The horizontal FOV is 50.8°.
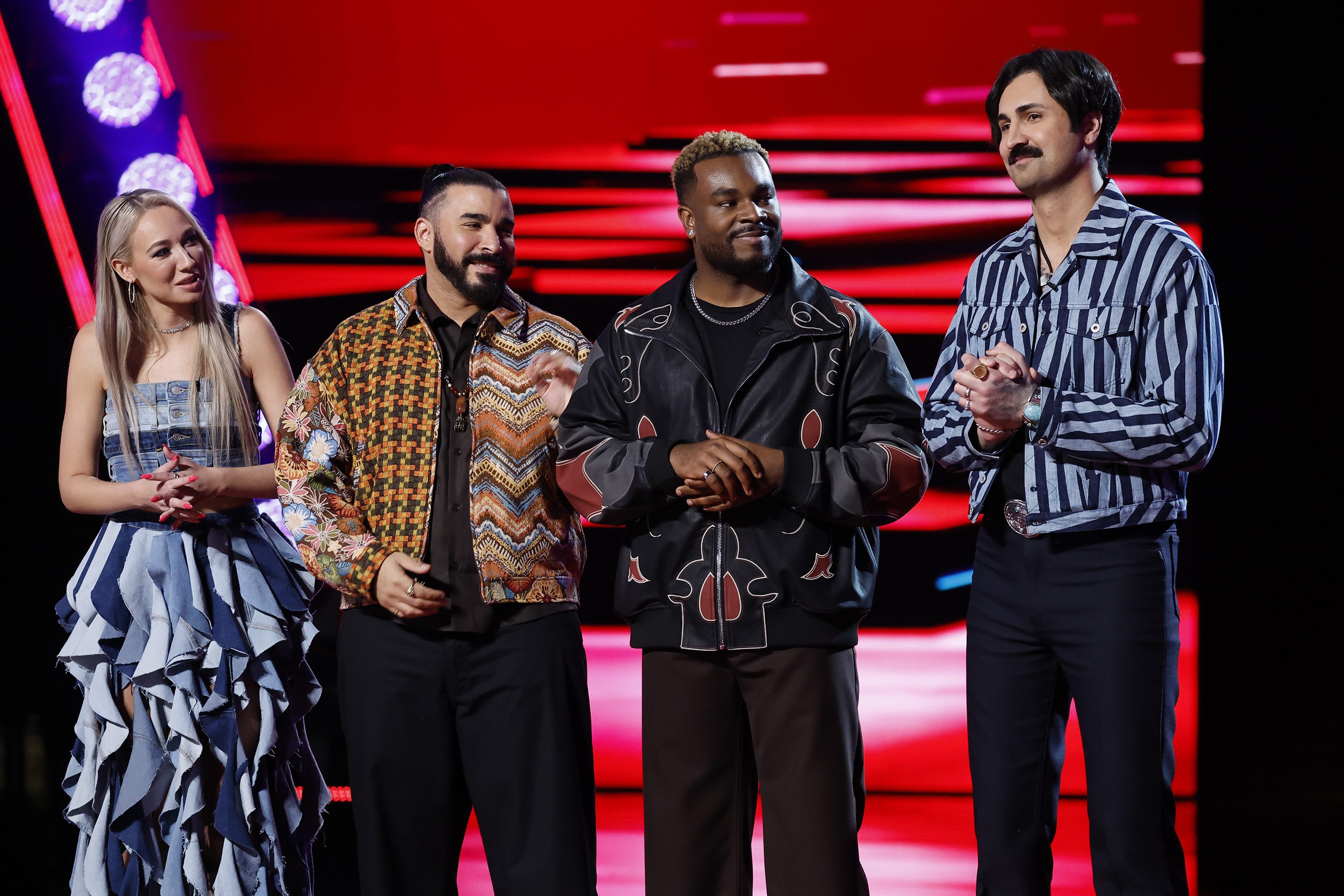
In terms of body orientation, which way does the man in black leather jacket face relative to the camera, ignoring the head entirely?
toward the camera

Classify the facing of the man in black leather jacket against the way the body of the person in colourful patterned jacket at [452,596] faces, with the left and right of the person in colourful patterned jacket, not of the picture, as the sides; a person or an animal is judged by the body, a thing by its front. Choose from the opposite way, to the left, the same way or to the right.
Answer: the same way

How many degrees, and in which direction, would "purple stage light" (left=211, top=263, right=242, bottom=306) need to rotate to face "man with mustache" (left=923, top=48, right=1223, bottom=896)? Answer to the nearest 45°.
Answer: approximately 45° to its left

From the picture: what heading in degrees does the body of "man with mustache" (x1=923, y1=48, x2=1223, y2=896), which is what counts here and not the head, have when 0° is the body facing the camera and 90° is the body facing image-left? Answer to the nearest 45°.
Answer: approximately 45°

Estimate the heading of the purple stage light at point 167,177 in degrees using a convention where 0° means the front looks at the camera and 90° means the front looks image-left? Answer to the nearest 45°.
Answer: approximately 0°

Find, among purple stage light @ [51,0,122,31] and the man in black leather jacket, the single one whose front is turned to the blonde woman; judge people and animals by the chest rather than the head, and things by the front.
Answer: the purple stage light

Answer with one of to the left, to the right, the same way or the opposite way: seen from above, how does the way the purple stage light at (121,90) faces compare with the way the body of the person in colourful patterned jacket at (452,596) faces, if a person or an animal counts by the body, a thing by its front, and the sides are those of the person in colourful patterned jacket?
the same way

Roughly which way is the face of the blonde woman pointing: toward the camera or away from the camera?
toward the camera

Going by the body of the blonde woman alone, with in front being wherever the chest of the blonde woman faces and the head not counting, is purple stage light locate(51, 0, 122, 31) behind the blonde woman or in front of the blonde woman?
behind

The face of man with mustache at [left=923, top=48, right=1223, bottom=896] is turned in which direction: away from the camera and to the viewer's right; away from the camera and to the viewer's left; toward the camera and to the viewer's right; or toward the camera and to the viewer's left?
toward the camera and to the viewer's left

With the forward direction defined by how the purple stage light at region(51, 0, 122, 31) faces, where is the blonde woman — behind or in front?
in front

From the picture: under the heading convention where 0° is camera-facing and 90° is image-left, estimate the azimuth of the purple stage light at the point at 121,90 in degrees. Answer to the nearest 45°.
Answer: approximately 0°

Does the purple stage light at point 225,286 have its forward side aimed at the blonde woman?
yes

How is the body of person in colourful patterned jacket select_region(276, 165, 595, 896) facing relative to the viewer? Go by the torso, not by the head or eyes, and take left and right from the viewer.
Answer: facing the viewer
